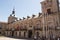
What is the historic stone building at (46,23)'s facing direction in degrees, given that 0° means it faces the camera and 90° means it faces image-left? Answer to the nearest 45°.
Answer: approximately 45°
